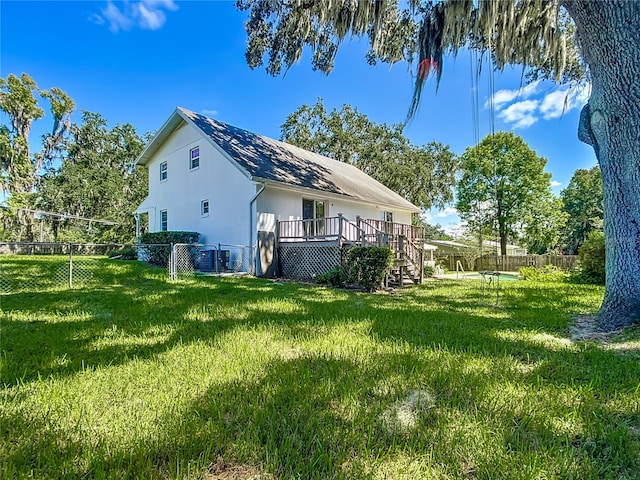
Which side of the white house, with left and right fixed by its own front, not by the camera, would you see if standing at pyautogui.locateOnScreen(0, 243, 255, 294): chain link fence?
left
